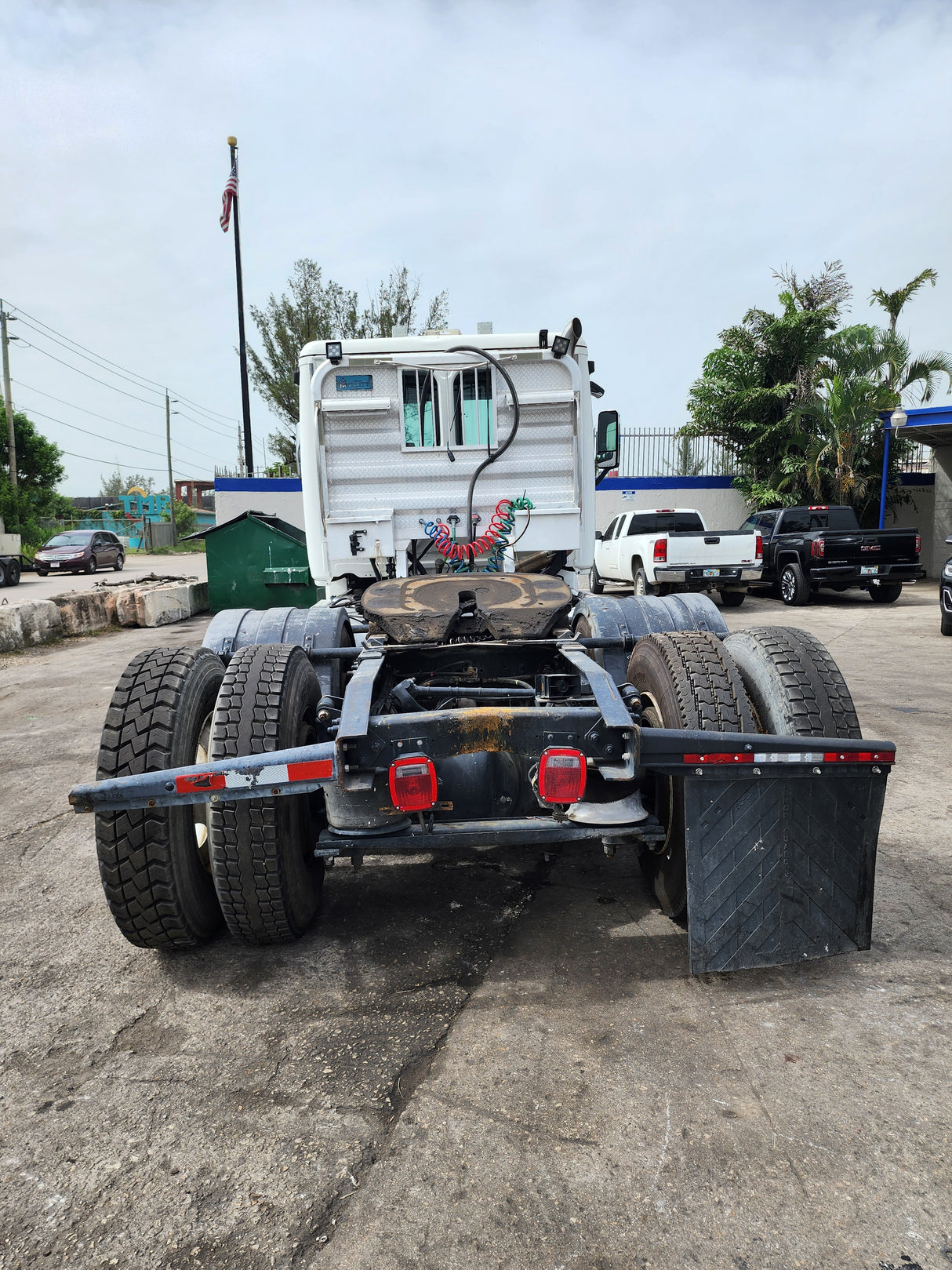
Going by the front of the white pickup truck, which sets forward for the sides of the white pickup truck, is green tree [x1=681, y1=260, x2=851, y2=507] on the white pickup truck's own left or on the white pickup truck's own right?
on the white pickup truck's own right

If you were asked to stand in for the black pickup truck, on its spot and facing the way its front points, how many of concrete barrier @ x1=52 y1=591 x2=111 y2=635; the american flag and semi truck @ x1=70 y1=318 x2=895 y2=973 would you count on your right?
0

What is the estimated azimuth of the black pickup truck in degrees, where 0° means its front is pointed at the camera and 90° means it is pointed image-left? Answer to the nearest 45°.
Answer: approximately 135°

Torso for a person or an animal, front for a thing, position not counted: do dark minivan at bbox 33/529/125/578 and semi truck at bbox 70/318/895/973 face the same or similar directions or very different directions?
very different directions

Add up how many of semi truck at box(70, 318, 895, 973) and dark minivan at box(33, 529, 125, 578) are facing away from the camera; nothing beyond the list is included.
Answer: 1

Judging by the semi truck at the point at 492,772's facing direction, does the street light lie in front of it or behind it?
in front

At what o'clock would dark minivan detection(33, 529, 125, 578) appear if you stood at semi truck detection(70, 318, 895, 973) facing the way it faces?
The dark minivan is roughly at 11 o'clock from the semi truck.

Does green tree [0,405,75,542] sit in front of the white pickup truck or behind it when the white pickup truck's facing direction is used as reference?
in front

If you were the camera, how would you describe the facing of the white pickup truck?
facing away from the viewer and to the left of the viewer

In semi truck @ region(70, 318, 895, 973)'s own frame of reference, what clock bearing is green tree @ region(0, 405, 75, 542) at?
The green tree is roughly at 11 o'clock from the semi truck.

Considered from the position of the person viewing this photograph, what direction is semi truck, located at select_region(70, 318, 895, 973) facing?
facing away from the viewer

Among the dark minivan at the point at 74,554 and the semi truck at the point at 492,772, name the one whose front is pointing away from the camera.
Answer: the semi truck

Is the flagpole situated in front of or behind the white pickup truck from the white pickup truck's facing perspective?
in front

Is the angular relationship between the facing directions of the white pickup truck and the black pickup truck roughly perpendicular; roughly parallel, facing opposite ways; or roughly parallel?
roughly parallel

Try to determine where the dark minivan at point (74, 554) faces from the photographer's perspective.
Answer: facing the viewer and to the left of the viewer

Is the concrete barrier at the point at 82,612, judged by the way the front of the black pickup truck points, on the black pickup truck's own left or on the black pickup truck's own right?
on the black pickup truck's own left
